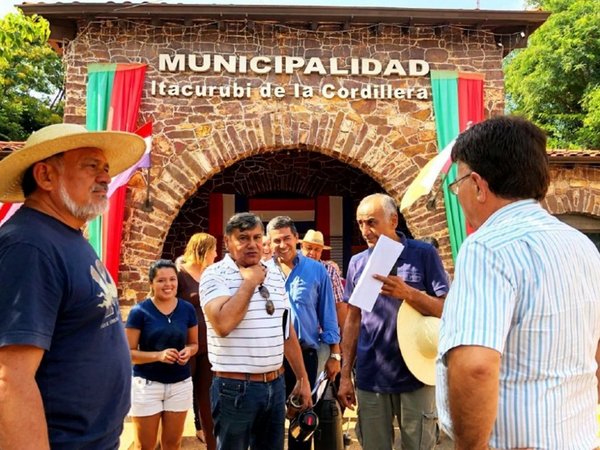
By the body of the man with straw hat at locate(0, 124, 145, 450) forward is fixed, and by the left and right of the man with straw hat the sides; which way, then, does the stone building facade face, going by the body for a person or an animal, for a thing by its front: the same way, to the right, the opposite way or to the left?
to the right

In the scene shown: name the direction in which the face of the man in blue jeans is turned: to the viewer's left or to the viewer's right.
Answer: to the viewer's right

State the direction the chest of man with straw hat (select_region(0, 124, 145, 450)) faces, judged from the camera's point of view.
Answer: to the viewer's right

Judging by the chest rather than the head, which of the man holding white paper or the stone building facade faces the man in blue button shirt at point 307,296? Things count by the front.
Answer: the stone building facade

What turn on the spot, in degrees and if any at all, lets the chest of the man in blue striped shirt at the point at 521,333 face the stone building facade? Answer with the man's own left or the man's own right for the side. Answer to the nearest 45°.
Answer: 0° — they already face it

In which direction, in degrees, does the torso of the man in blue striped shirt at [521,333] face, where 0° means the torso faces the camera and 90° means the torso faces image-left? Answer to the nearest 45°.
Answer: approximately 135°

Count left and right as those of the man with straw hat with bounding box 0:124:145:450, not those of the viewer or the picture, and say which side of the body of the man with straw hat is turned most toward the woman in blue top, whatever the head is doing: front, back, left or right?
left

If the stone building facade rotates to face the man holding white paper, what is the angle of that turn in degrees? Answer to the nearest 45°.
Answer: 0° — it already faces them

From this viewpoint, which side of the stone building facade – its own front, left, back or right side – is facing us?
front

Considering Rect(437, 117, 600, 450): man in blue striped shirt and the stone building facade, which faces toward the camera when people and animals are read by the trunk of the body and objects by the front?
the stone building facade

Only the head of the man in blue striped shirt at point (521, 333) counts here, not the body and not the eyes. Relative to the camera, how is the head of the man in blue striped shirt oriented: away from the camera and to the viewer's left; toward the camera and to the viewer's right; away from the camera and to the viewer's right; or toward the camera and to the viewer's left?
away from the camera and to the viewer's left

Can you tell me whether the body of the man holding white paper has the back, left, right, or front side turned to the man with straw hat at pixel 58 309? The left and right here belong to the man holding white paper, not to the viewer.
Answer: front

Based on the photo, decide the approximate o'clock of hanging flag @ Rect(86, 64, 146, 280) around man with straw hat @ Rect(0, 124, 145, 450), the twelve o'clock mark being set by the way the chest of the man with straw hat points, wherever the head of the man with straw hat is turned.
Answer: The hanging flag is roughly at 9 o'clock from the man with straw hat.

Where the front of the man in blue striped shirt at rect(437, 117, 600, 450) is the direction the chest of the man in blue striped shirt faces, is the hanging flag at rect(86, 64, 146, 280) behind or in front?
in front
